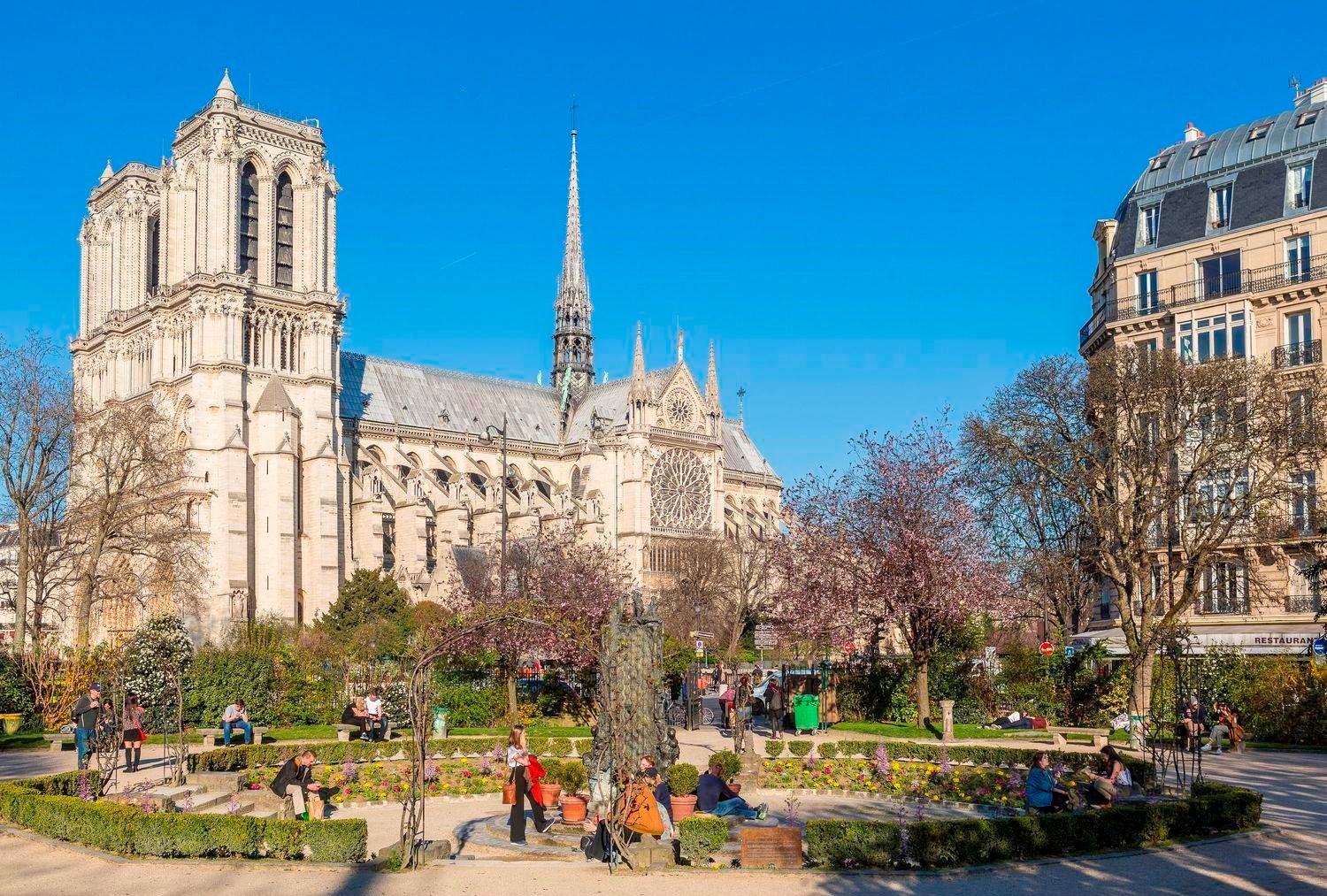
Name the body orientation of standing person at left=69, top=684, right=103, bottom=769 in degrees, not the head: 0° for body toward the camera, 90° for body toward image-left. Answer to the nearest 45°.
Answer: approximately 315°

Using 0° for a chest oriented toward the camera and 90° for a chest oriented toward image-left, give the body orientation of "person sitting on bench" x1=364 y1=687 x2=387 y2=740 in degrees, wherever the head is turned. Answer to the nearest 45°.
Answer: approximately 0°

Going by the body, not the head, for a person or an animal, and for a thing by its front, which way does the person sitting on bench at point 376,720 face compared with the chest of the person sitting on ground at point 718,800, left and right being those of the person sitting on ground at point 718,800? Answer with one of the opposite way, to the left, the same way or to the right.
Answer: to the right

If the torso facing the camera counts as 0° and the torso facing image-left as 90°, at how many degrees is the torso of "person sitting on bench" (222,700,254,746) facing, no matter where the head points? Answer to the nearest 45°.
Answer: approximately 0°

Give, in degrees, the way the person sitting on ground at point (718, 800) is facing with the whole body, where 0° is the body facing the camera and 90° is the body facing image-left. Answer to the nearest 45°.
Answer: approximately 270°

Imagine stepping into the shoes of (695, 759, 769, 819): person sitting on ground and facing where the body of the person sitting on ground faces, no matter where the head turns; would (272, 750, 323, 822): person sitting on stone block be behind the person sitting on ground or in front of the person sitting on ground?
behind

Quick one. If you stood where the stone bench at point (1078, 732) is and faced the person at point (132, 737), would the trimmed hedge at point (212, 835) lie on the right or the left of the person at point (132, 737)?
left

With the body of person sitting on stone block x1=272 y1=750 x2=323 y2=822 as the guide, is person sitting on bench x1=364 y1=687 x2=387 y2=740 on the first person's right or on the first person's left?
on the first person's left

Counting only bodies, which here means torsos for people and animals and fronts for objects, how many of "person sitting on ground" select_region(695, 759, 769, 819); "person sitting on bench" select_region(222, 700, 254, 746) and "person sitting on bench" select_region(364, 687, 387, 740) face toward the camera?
2

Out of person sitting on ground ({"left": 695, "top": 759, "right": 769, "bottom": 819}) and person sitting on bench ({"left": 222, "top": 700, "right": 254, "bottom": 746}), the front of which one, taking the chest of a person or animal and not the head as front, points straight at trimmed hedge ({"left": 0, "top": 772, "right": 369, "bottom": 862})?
the person sitting on bench

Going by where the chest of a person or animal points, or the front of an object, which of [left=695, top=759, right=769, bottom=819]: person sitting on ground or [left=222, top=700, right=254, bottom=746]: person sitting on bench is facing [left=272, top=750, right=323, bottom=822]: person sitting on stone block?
[left=222, top=700, right=254, bottom=746]: person sitting on bench
